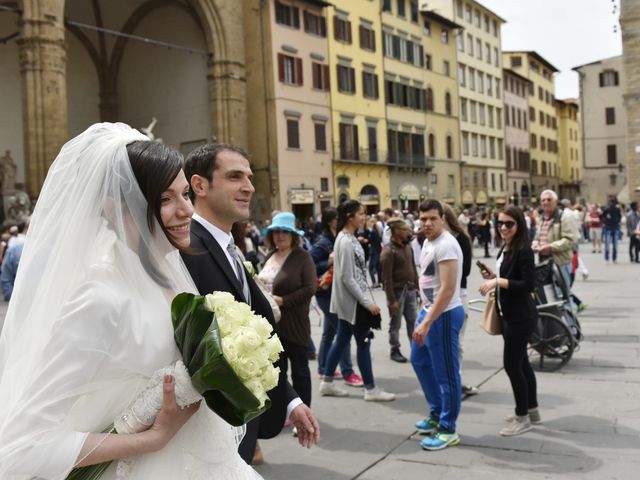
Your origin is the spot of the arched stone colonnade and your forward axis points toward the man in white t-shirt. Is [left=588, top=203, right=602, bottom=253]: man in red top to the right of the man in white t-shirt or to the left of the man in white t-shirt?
left

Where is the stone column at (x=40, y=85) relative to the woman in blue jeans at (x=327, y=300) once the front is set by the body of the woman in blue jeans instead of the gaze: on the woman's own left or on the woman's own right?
on the woman's own left

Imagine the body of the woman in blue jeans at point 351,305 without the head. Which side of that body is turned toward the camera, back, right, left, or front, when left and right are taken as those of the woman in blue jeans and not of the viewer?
right

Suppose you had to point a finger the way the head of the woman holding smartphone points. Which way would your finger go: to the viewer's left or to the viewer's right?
to the viewer's left

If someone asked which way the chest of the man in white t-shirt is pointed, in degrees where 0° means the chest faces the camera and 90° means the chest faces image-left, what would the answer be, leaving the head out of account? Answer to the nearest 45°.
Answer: approximately 45°

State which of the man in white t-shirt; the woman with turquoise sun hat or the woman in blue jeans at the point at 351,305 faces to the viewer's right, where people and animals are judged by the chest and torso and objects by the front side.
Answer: the woman in blue jeans

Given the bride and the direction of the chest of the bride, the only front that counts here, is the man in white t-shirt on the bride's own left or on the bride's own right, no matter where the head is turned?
on the bride's own left

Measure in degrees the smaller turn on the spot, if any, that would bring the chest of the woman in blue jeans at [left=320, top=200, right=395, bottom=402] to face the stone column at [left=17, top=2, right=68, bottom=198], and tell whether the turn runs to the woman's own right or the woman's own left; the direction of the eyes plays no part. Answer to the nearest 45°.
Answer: approximately 135° to the woman's own left

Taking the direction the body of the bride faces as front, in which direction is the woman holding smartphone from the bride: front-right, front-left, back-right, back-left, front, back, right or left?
front-left

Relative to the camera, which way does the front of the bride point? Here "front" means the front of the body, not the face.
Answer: to the viewer's right

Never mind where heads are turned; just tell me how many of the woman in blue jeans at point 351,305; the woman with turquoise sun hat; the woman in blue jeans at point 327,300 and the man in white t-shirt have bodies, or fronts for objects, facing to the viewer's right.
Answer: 2

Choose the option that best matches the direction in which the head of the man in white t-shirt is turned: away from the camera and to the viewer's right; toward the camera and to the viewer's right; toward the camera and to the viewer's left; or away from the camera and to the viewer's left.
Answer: toward the camera and to the viewer's left

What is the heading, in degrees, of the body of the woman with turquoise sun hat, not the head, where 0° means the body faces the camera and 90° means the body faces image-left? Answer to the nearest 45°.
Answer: approximately 45°

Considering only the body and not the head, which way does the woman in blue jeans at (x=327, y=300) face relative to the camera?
to the viewer's right
